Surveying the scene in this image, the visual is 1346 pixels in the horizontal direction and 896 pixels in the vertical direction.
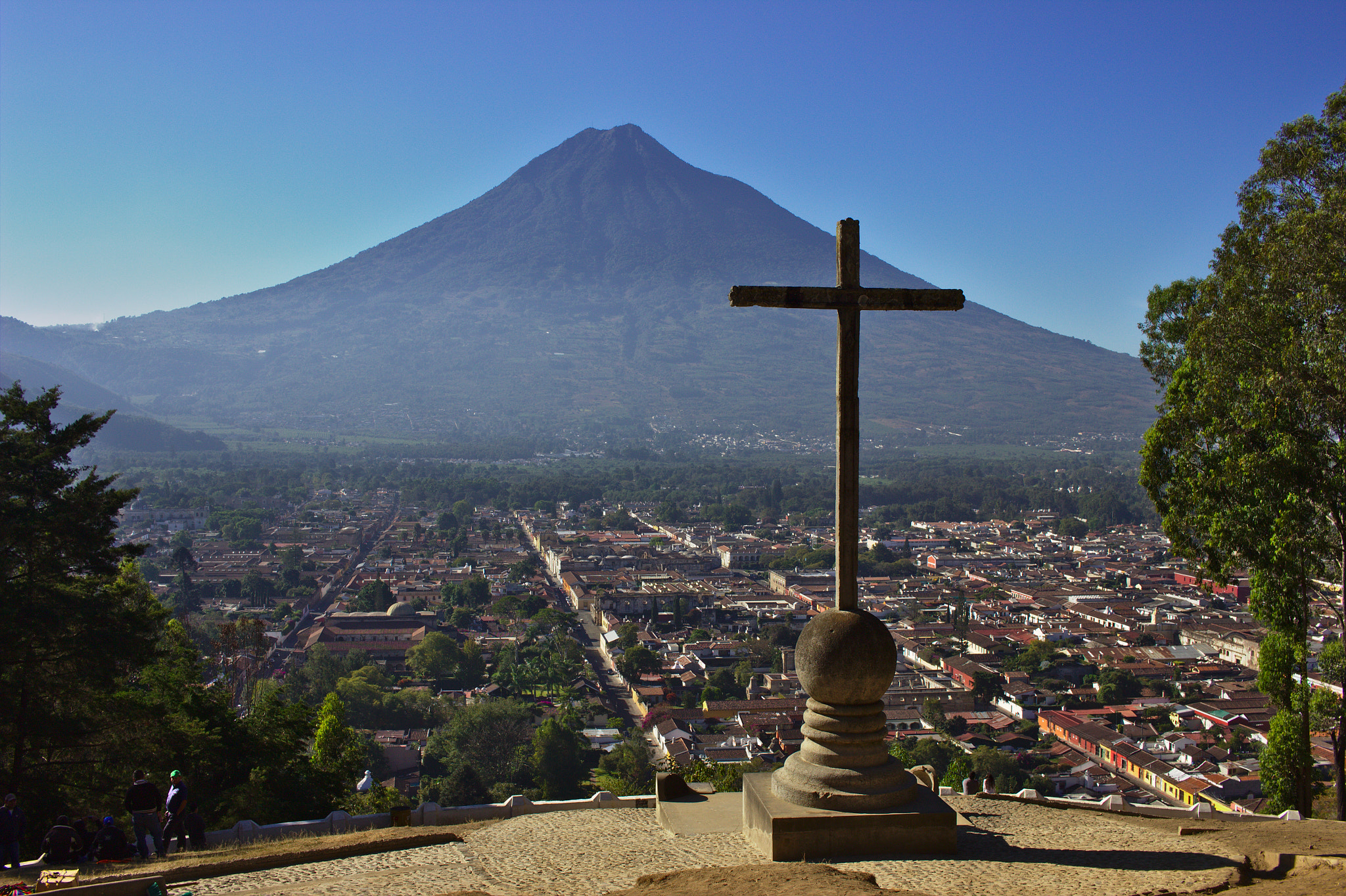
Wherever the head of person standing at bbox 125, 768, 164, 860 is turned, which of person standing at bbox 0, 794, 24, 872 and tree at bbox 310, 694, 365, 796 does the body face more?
the tree

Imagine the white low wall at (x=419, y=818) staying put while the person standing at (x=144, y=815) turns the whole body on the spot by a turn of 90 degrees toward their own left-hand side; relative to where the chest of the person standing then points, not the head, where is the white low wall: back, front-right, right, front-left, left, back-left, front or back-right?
back

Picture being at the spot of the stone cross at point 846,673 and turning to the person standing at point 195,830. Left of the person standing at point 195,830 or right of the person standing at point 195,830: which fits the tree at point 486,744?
right

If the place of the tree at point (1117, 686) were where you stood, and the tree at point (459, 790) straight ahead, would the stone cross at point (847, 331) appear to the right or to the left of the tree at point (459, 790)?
left

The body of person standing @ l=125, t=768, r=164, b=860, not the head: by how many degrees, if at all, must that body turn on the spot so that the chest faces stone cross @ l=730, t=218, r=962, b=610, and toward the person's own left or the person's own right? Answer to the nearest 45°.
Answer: approximately 135° to the person's own right

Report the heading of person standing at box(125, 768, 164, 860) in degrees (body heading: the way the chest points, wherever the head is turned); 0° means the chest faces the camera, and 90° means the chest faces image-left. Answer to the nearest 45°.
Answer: approximately 180°

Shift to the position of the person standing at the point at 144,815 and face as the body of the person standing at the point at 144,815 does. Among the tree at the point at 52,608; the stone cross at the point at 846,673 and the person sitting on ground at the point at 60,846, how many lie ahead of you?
1

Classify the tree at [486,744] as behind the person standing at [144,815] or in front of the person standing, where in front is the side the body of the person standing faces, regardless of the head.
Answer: in front

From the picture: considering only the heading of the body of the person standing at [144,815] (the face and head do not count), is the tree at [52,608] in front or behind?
in front

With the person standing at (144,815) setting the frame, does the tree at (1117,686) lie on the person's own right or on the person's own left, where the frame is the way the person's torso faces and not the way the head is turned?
on the person's own right
